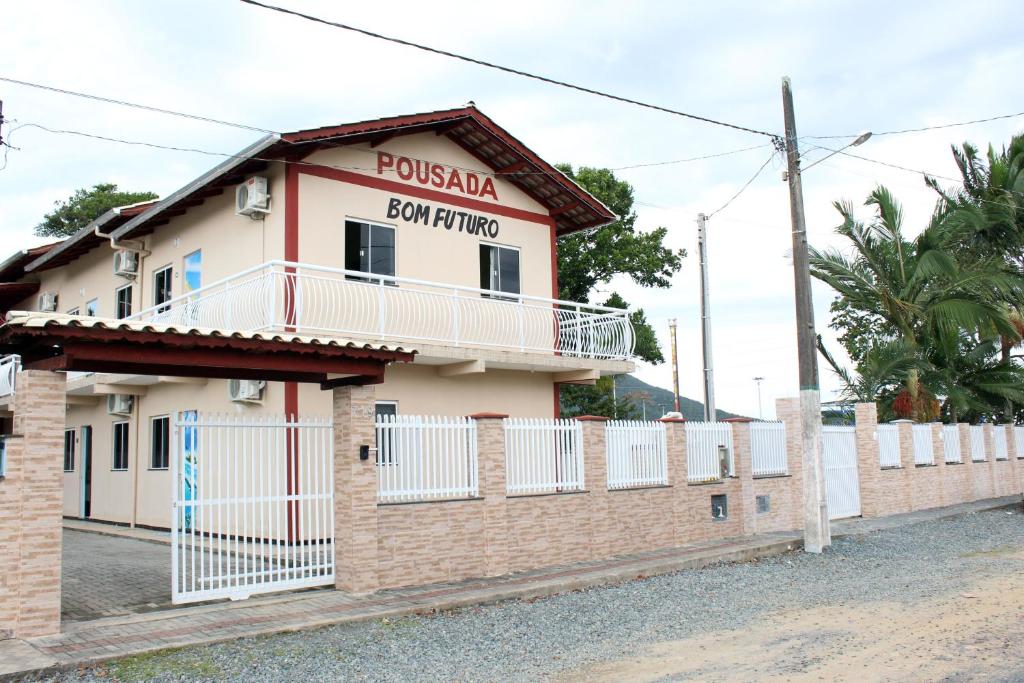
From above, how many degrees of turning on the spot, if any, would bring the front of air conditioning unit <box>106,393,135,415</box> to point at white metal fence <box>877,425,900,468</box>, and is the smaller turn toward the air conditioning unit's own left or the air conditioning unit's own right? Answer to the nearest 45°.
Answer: approximately 135° to the air conditioning unit's own left

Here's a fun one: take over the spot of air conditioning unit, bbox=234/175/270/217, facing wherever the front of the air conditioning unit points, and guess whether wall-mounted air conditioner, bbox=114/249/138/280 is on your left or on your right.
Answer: on your right

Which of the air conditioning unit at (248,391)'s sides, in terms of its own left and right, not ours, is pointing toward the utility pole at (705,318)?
back

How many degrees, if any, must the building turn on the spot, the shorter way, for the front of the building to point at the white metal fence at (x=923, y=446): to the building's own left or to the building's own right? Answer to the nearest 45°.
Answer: approximately 45° to the building's own left

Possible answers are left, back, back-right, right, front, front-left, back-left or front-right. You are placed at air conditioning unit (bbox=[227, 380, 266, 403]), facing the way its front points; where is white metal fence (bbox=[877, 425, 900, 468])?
back-left

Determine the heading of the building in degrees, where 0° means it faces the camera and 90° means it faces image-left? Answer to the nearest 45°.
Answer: approximately 315°

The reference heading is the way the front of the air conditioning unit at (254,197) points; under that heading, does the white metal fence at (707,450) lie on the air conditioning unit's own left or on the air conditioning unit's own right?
on the air conditioning unit's own left

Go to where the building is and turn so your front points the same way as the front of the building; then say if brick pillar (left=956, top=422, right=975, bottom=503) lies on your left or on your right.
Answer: on your left

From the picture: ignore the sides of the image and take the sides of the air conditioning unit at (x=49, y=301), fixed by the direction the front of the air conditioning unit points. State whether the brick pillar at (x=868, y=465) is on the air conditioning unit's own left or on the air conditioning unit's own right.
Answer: on the air conditioning unit's own left

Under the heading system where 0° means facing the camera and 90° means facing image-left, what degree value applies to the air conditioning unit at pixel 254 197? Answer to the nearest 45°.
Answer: approximately 45°
